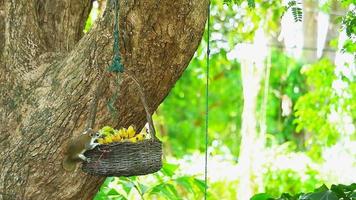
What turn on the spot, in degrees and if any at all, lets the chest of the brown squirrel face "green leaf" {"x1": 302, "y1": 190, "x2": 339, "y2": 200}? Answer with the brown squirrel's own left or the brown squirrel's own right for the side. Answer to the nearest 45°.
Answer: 0° — it already faces it

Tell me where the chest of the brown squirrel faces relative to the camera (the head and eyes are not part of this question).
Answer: to the viewer's right
